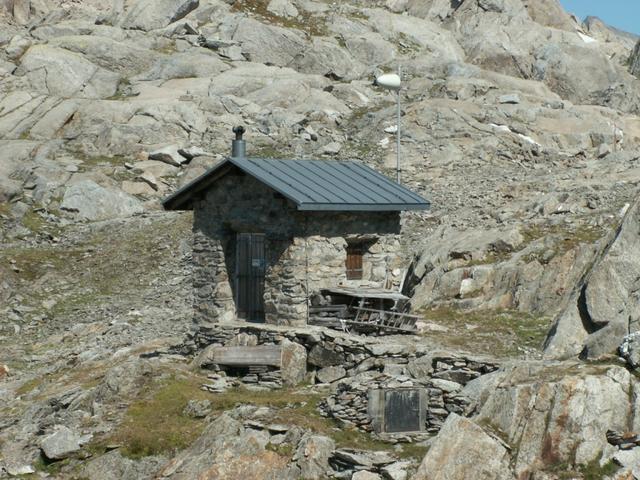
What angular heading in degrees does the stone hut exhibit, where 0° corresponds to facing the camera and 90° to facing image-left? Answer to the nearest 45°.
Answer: approximately 45°

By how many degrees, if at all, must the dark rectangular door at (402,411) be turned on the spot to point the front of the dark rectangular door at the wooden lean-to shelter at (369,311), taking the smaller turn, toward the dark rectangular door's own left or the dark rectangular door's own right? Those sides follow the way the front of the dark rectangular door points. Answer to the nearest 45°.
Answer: approximately 180°

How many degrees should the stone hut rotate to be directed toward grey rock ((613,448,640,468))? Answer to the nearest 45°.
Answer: approximately 90° to its left

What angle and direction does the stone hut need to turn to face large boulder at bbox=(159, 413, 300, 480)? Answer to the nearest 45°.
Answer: approximately 45° to its left

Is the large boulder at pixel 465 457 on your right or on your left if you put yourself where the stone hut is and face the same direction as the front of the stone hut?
on your left

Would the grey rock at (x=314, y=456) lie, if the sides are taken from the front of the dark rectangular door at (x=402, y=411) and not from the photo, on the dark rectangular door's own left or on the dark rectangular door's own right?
on the dark rectangular door's own right

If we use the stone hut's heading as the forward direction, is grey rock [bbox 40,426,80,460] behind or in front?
in front

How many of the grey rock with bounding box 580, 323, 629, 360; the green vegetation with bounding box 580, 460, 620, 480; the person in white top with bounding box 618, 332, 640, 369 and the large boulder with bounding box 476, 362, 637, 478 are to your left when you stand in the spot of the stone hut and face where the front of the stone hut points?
4

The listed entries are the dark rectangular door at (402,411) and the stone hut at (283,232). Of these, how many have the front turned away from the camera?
0

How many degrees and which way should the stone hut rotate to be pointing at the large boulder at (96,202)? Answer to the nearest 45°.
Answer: approximately 90° to its right

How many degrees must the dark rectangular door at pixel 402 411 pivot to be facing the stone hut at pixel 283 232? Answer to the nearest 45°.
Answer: approximately 135° to its right

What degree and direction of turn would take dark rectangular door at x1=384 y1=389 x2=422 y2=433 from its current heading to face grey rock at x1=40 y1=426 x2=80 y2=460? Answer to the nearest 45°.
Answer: approximately 90° to its right
